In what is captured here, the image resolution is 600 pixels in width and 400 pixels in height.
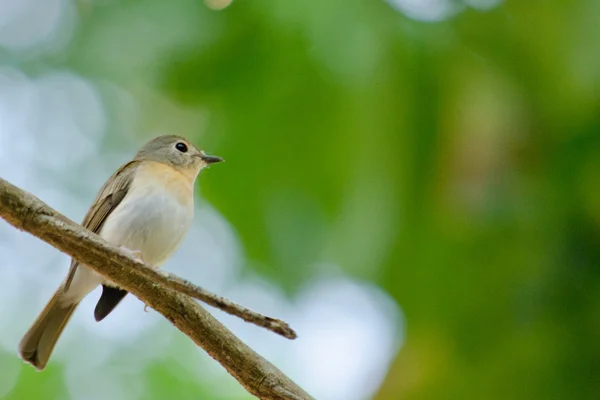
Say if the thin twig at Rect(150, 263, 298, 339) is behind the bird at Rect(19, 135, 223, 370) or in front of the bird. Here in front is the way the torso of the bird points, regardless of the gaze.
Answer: in front

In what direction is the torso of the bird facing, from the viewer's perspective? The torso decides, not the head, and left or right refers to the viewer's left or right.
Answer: facing the viewer and to the right of the viewer
